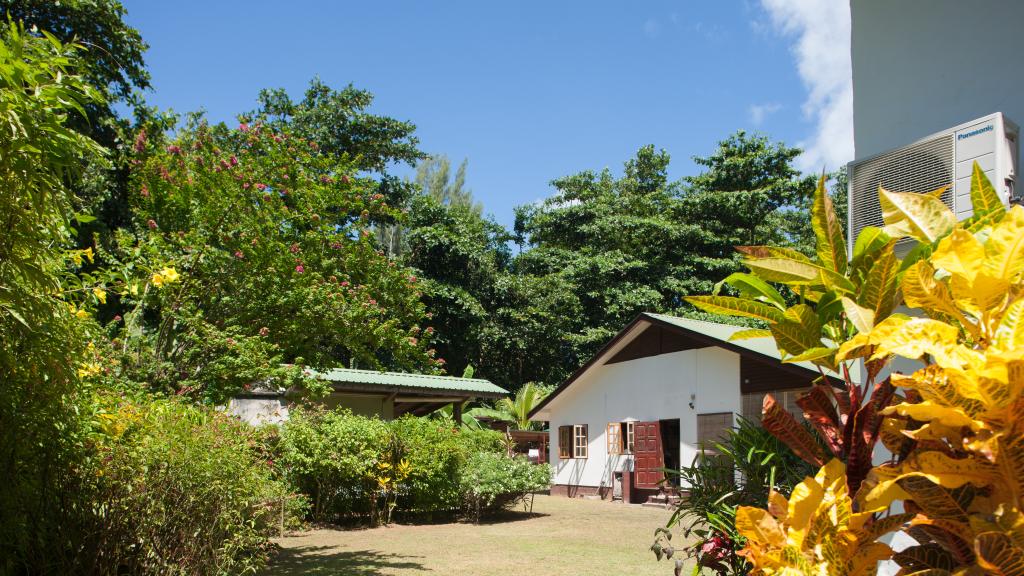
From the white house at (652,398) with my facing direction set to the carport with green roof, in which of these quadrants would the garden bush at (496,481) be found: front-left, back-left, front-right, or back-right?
front-left

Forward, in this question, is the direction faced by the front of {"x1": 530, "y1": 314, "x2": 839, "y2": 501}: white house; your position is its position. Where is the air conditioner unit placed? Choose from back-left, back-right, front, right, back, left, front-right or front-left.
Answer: front-left

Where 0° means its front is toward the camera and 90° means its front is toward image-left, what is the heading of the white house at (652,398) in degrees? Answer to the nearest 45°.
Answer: approximately 45°

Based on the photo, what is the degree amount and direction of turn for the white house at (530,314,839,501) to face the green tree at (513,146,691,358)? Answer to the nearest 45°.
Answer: approximately 135° to its right

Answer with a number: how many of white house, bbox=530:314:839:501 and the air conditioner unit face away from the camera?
0

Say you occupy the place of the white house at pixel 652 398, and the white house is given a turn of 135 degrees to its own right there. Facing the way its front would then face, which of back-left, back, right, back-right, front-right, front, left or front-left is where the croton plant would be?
back

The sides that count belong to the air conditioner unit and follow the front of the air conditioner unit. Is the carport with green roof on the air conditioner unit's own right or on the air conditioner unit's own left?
on the air conditioner unit's own right

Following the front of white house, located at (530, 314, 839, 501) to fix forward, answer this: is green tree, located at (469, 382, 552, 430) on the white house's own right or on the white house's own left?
on the white house's own right

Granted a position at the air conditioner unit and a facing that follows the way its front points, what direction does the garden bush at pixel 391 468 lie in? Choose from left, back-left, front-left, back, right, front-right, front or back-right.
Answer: right

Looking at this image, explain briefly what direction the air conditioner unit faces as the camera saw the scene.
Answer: facing the viewer and to the left of the viewer

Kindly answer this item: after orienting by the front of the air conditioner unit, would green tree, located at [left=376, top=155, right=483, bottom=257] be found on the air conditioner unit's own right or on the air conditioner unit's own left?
on the air conditioner unit's own right

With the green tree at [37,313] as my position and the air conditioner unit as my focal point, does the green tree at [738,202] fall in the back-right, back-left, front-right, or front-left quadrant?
front-left

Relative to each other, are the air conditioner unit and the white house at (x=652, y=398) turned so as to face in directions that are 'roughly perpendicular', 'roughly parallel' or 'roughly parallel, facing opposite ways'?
roughly parallel
